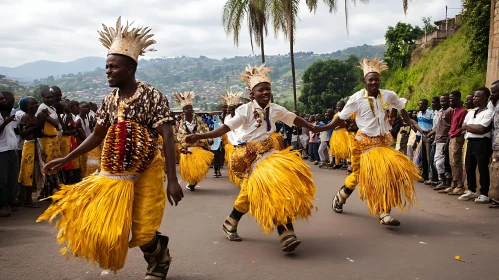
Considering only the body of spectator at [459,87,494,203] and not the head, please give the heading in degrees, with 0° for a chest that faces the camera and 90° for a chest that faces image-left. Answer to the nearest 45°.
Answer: approximately 45°

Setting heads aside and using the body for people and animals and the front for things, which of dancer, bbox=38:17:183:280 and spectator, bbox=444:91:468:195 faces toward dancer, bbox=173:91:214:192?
the spectator

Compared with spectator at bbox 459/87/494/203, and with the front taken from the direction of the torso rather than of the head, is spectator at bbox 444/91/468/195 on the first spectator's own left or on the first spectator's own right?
on the first spectator's own right

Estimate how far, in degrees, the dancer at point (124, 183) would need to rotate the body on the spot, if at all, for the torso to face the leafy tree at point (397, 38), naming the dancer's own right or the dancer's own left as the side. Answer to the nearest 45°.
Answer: approximately 180°

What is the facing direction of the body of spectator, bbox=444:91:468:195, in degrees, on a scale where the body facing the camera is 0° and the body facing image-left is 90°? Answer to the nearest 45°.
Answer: approximately 90°

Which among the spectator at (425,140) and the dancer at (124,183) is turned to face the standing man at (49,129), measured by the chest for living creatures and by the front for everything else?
the spectator

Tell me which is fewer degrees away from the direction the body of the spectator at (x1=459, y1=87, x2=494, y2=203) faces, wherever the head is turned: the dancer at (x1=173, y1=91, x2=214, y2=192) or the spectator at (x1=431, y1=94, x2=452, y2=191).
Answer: the dancer

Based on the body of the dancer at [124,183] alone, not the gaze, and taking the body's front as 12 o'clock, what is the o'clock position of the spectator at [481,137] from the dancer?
The spectator is roughly at 7 o'clock from the dancer.

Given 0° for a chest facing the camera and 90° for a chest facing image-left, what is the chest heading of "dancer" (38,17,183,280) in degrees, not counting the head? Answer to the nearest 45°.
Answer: approximately 45°

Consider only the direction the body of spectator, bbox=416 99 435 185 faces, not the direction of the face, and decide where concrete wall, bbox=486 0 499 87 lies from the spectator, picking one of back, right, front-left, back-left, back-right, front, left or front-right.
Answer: back

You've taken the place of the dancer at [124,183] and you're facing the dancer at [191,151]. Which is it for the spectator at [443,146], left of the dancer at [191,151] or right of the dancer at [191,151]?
right

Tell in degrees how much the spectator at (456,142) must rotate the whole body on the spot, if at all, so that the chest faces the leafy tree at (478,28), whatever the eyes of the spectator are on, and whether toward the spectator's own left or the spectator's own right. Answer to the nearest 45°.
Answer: approximately 90° to the spectator's own right
